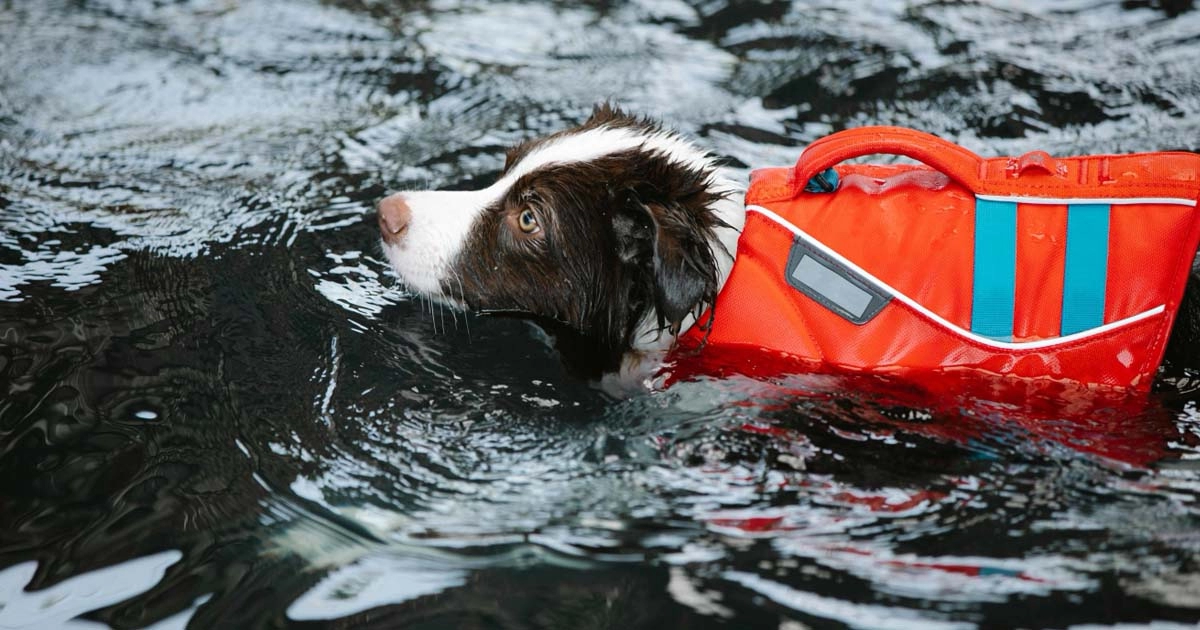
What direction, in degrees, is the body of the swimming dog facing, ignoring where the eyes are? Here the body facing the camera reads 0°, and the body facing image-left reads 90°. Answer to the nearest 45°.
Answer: approximately 90°
